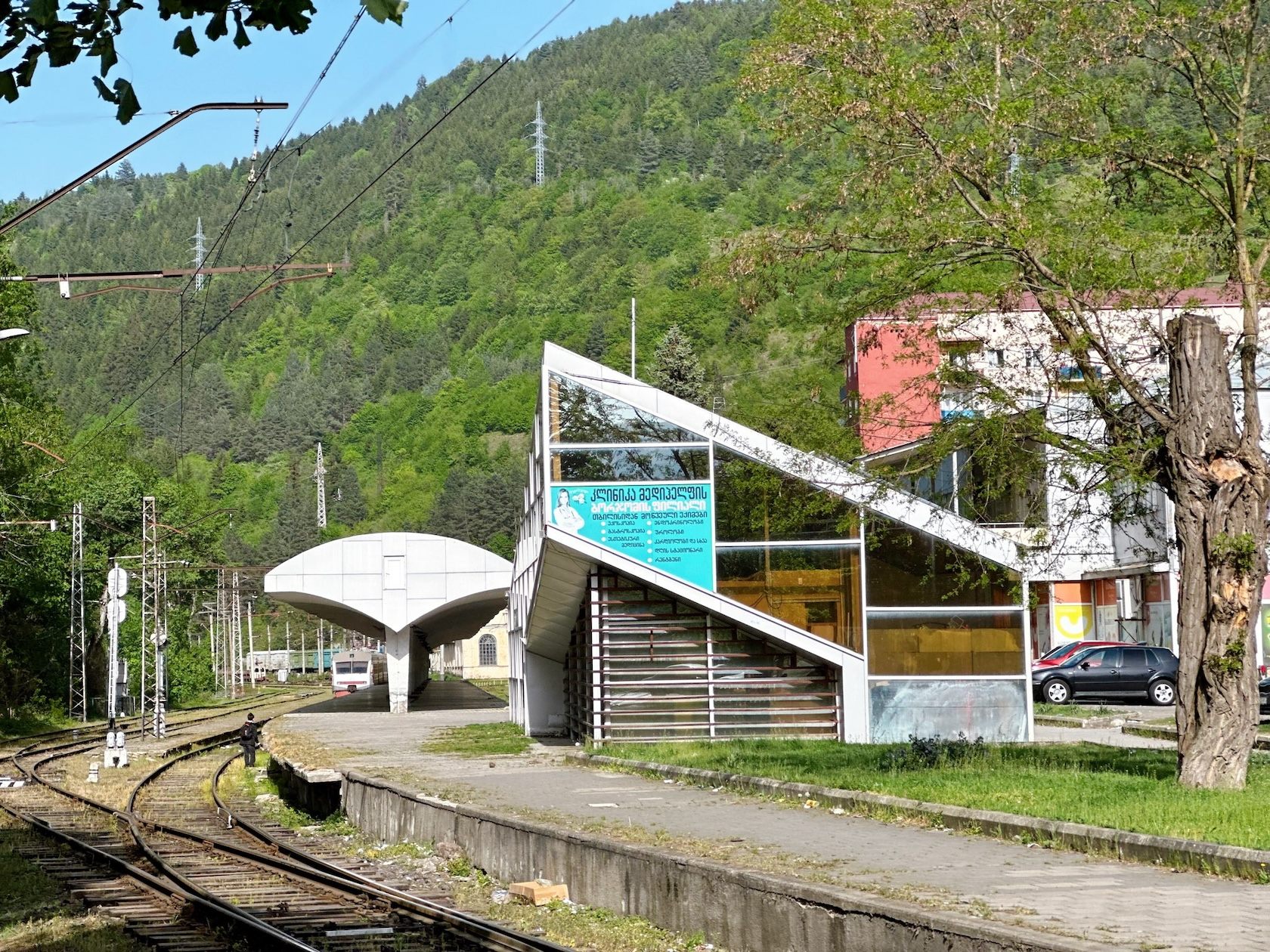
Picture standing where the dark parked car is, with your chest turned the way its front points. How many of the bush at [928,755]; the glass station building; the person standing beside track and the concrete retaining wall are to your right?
0

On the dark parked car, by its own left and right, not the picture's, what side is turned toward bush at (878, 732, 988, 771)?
left

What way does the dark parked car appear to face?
to the viewer's left

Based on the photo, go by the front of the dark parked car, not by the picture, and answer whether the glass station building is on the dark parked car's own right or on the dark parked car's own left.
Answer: on the dark parked car's own left

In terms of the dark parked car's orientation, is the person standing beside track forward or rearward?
forward

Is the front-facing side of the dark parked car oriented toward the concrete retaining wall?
no

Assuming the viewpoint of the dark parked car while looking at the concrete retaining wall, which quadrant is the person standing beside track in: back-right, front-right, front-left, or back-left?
front-right

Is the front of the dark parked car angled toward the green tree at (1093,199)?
no

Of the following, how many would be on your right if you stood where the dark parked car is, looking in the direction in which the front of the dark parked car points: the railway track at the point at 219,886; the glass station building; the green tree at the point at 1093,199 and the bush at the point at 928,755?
0

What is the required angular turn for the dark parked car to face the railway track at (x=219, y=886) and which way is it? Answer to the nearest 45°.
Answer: approximately 90° to its left

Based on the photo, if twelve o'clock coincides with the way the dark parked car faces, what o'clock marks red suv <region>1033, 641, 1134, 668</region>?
The red suv is roughly at 2 o'clock from the dark parked car.

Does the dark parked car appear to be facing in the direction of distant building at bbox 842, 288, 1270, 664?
no
